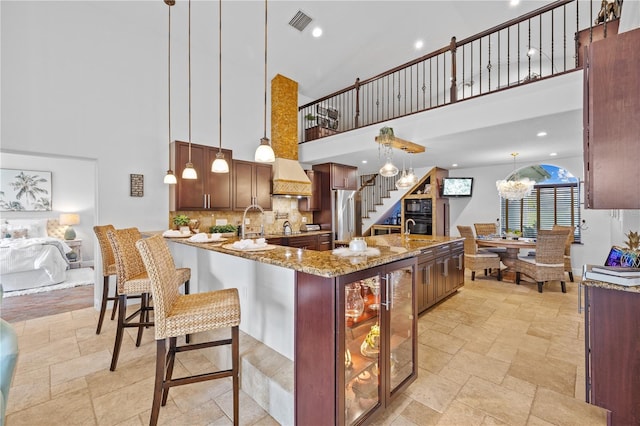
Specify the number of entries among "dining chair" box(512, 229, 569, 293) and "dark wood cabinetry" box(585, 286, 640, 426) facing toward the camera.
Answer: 0

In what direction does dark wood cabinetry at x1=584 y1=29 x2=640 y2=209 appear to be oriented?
to the viewer's left

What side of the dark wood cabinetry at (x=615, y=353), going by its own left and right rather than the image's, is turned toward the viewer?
left

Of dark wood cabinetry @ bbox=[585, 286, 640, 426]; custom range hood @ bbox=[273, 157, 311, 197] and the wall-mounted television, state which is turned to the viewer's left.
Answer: the dark wood cabinetry

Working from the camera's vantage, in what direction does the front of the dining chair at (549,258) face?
facing away from the viewer and to the left of the viewer

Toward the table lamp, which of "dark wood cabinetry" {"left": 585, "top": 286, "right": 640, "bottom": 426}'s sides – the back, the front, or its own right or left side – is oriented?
front

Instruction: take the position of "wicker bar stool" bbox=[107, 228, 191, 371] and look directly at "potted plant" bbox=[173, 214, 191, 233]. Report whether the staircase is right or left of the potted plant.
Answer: right

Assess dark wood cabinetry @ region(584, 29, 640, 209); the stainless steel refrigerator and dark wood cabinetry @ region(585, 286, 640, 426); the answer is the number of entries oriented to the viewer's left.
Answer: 2

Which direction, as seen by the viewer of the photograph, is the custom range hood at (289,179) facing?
facing the viewer and to the right of the viewer

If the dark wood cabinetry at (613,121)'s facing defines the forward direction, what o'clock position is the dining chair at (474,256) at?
The dining chair is roughly at 2 o'clock from the dark wood cabinetry.

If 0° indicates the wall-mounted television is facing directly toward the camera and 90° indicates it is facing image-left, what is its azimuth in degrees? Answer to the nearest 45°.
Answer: approximately 0°

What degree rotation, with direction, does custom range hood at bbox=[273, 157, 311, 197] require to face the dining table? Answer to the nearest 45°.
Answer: approximately 45° to its left

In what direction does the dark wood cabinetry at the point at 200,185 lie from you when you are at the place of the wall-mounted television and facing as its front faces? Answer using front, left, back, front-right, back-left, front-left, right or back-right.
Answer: front-right

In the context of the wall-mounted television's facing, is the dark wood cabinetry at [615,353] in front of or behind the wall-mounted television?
in front
